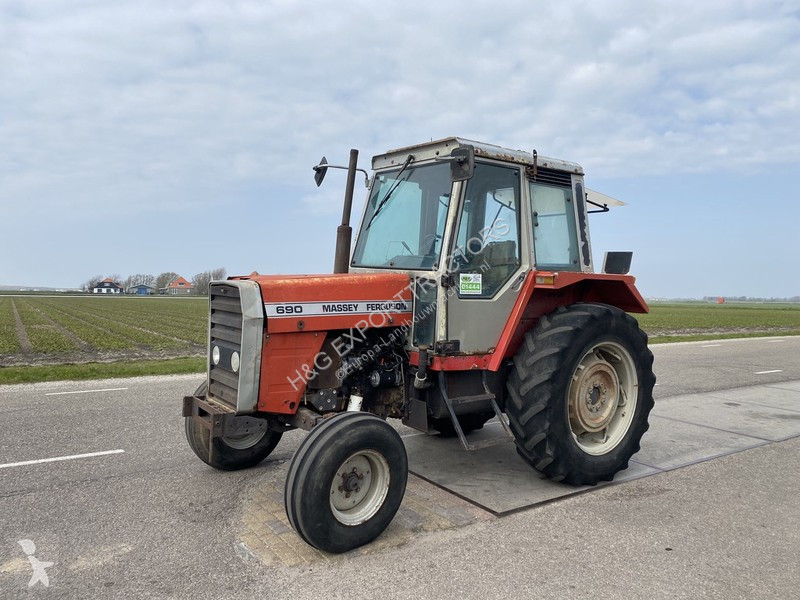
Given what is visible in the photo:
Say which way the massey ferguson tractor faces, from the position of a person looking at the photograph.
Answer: facing the viewer and to the left of the viewer
